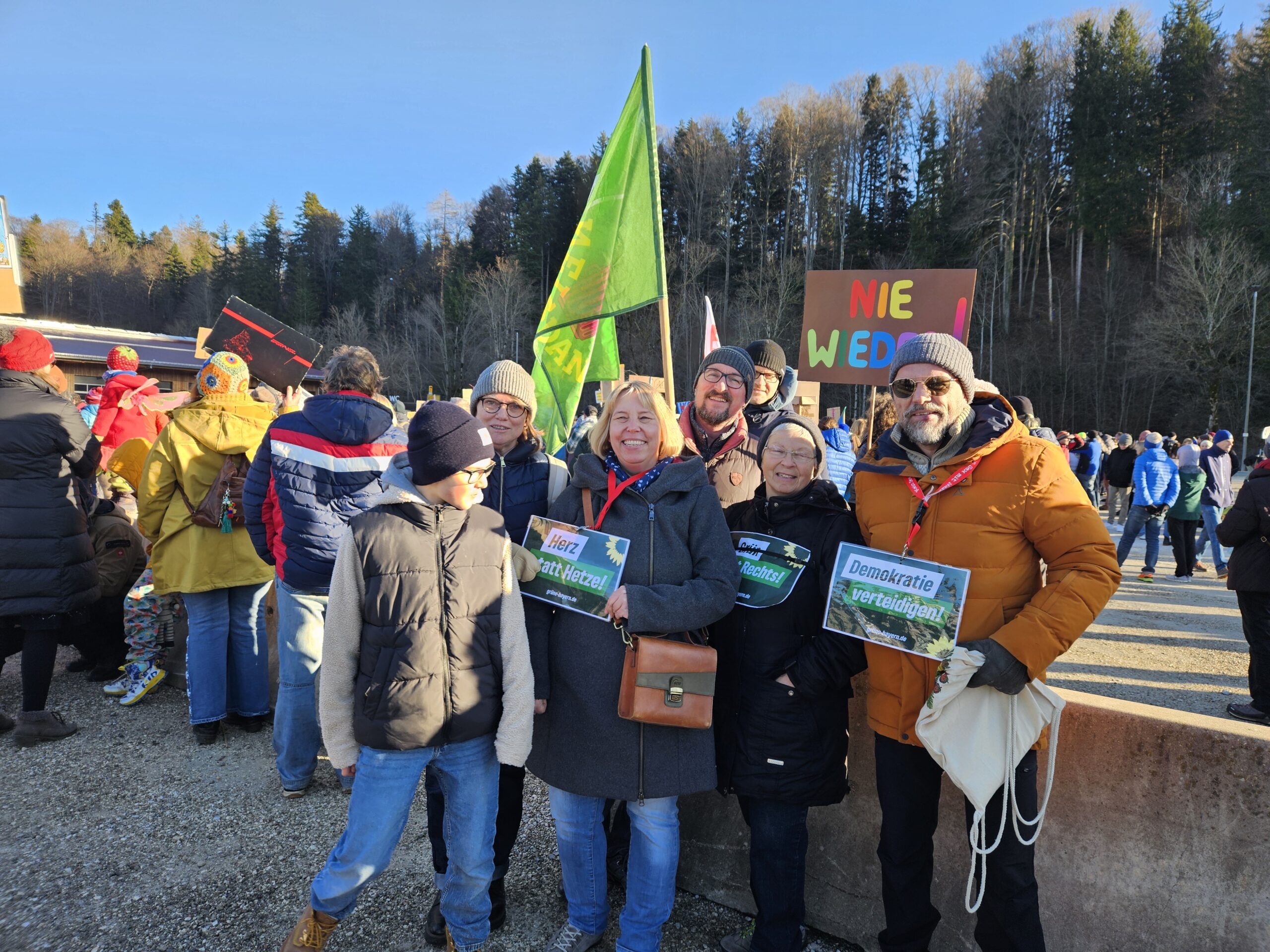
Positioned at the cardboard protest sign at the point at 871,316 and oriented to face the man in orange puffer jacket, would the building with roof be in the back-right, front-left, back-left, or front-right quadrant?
back-right

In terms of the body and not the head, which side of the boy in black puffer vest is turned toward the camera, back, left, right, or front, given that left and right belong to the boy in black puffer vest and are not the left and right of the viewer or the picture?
front

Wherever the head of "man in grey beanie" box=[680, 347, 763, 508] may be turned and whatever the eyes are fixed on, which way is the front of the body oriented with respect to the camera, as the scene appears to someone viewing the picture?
toward the camera

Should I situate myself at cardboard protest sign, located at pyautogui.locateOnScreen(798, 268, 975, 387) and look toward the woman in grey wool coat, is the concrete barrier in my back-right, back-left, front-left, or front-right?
front-left

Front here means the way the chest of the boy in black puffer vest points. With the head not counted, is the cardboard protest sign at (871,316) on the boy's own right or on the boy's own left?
on the boy's own left

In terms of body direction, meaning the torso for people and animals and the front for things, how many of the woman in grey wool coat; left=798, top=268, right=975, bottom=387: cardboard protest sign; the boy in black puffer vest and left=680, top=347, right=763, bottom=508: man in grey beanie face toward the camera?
4

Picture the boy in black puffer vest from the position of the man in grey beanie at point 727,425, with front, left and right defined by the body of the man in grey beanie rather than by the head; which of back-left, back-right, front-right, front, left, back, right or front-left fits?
front-right

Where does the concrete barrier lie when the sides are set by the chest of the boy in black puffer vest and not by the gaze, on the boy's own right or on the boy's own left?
on the boy's own left

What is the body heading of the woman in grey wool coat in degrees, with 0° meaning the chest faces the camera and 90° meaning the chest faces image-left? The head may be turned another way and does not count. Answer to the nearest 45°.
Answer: approximately 0°

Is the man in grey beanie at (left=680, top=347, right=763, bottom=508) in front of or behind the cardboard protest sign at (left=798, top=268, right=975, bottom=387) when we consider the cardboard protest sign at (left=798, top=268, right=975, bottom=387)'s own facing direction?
in front

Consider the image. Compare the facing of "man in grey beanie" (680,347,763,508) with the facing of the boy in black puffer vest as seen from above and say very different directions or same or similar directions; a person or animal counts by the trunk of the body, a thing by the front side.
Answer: same or similar directions

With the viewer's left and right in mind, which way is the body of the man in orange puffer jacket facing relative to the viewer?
facing the viewer and to the left of the viewer

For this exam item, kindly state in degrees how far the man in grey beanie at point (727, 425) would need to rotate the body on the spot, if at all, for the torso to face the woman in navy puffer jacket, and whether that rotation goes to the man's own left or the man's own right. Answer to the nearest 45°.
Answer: approximately 45° to the man's own right

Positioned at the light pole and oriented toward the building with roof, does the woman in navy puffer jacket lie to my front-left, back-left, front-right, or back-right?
front-left

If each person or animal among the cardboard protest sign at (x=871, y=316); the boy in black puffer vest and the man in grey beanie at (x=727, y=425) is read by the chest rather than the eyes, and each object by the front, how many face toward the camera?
3

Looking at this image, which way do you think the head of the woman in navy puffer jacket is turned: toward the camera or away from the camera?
toward the camera
